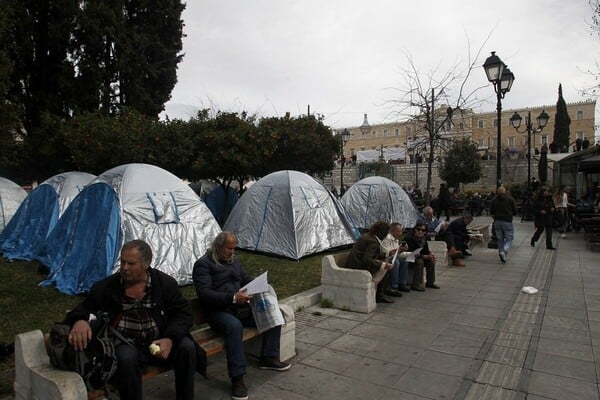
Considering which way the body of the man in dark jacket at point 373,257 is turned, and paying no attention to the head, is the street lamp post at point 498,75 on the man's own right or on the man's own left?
on the man's own left

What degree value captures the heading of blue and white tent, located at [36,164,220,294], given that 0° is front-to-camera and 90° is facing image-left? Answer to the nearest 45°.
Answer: approximately 45°

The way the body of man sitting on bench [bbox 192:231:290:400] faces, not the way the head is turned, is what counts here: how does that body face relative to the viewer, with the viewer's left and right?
facing the viewer and to the right of the viewer

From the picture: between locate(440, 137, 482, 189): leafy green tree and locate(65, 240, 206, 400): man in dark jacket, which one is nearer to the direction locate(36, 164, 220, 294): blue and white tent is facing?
the man in dark jacket

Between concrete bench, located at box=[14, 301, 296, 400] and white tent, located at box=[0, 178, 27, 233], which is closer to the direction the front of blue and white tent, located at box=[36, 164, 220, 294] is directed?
the concrete bench

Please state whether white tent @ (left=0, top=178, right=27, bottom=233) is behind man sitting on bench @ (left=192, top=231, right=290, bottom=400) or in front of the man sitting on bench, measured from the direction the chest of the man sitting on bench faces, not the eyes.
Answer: behind

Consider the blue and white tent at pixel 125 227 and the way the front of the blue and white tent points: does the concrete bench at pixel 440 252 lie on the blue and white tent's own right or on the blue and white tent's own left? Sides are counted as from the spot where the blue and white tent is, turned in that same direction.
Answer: on the blue and white tent's own left

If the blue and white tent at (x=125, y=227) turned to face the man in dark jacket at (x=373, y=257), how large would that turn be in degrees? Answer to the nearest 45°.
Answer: approximately 90° to its left

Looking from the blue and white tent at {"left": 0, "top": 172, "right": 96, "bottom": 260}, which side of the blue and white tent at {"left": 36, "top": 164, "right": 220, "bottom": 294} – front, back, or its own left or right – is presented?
right

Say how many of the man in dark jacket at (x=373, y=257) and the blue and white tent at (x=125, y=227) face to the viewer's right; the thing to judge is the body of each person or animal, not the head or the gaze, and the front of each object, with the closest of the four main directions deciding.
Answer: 1

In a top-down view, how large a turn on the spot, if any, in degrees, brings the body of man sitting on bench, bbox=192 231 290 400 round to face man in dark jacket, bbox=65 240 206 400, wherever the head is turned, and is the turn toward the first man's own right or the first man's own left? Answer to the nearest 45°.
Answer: approximately 90° to the first man's own right

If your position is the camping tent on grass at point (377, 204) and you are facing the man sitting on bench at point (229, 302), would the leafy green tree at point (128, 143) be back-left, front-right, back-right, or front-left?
front-right

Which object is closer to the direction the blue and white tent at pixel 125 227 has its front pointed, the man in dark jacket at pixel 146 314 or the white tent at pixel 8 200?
the man in dark jacket
